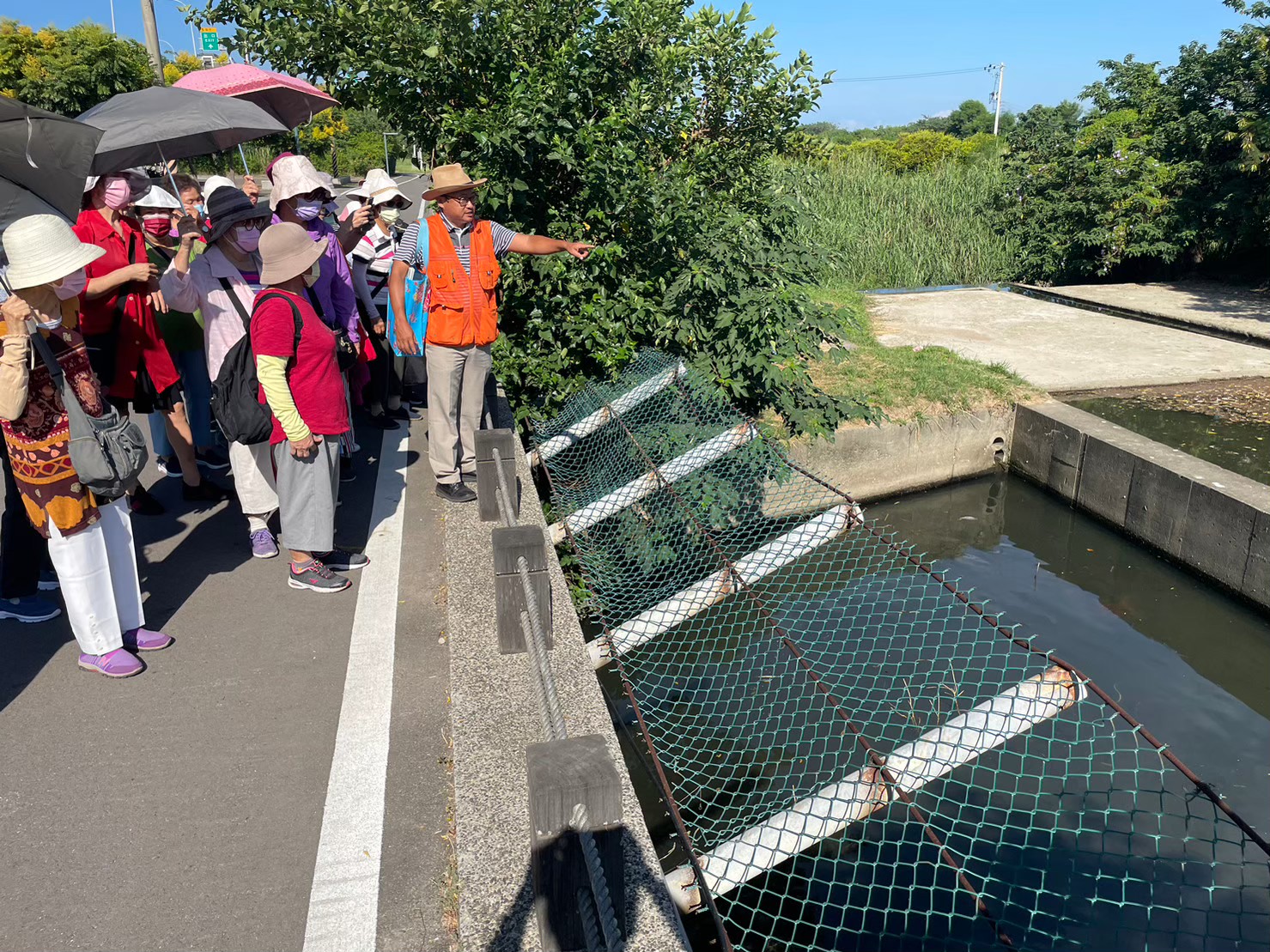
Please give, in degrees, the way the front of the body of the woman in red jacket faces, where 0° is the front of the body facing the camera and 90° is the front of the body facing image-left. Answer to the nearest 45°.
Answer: approximately 315°

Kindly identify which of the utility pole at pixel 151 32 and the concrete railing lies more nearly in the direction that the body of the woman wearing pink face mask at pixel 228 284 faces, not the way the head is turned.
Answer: the concrete railing

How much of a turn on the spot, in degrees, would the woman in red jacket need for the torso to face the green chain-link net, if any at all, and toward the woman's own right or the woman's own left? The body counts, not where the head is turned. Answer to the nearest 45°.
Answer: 0° — they already face it

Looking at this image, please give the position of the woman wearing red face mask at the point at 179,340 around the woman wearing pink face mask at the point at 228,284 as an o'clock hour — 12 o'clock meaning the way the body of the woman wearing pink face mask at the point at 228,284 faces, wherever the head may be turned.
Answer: the woman wearing red face mask at the point at 179,340 is roughly at 7 o'clock from the woman wearing pink face mask at the point at 228,284.

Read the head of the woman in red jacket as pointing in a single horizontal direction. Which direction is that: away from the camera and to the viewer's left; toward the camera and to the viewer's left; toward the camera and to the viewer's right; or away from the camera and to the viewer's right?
toward the camera and to the viewer's right

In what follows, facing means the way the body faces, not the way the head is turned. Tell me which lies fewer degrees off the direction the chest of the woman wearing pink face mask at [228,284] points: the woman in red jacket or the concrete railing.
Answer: the concrete railing

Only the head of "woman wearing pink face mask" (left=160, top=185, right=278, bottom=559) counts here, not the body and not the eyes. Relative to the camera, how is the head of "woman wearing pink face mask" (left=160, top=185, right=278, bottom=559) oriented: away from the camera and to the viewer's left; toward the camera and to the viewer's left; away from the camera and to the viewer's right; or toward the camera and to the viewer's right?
toward the camera and to the viewer's right

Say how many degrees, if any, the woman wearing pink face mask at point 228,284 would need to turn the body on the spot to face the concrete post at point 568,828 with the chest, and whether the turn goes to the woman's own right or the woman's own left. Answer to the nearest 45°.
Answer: approximately 45° to the woman's own right

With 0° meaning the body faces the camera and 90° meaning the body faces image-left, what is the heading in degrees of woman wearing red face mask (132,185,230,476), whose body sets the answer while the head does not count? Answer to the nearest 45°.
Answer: approximately 315°

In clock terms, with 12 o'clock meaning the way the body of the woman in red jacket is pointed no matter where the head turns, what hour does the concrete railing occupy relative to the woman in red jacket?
The concrete railing is roughly at 1 o'clock from the woman in red jacket.

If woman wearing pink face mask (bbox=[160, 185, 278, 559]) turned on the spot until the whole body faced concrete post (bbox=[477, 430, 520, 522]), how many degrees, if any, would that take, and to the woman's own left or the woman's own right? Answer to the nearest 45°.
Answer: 0° — they already face it

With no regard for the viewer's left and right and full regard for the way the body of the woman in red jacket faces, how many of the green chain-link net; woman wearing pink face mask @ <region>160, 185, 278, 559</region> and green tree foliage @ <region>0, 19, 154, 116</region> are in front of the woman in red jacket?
2

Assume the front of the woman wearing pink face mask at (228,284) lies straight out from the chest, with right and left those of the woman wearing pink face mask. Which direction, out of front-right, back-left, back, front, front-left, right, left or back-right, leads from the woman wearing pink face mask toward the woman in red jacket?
back
